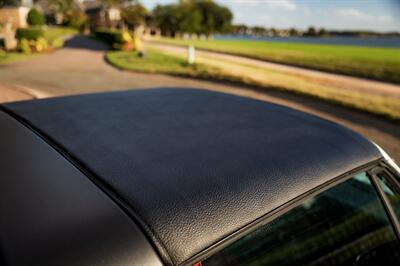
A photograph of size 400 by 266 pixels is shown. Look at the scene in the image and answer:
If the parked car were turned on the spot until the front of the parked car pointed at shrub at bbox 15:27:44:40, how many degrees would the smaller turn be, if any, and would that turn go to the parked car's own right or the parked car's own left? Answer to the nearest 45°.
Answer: approximately 90° to the parked car's own left

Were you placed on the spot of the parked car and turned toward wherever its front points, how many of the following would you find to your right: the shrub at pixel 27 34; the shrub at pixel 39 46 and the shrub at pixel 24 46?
0

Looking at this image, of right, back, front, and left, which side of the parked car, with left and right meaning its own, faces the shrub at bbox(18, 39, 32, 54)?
left

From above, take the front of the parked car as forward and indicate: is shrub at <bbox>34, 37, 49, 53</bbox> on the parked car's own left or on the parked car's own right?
on the parked car's own left

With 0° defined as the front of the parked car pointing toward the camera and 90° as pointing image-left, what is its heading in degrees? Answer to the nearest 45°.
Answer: approximately 225°
